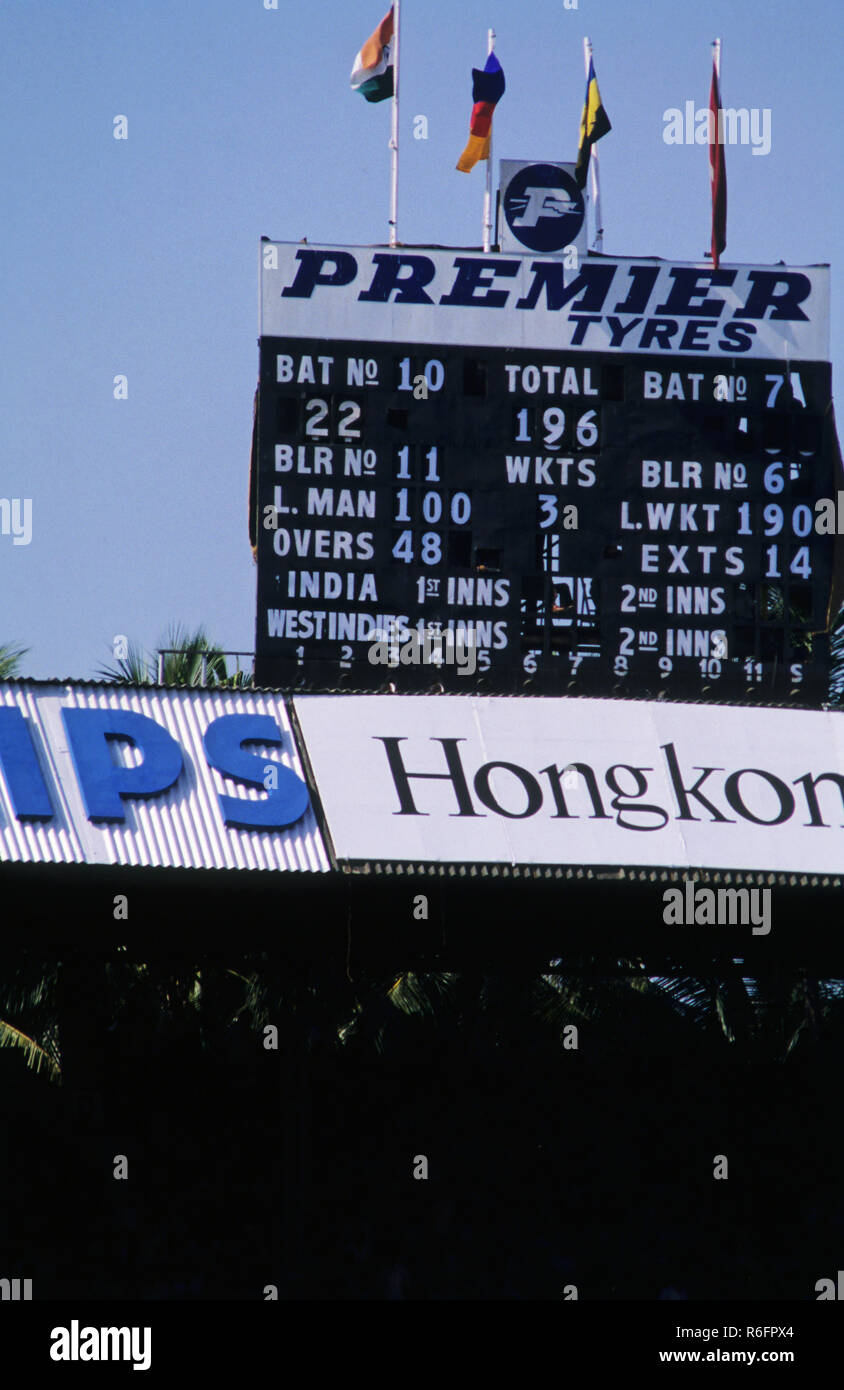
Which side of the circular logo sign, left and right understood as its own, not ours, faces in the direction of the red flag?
left

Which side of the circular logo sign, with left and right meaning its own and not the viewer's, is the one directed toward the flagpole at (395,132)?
right

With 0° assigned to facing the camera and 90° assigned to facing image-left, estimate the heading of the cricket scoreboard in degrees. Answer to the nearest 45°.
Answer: approximately 0°

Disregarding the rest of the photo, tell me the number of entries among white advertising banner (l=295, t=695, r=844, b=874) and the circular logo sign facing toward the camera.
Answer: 2
